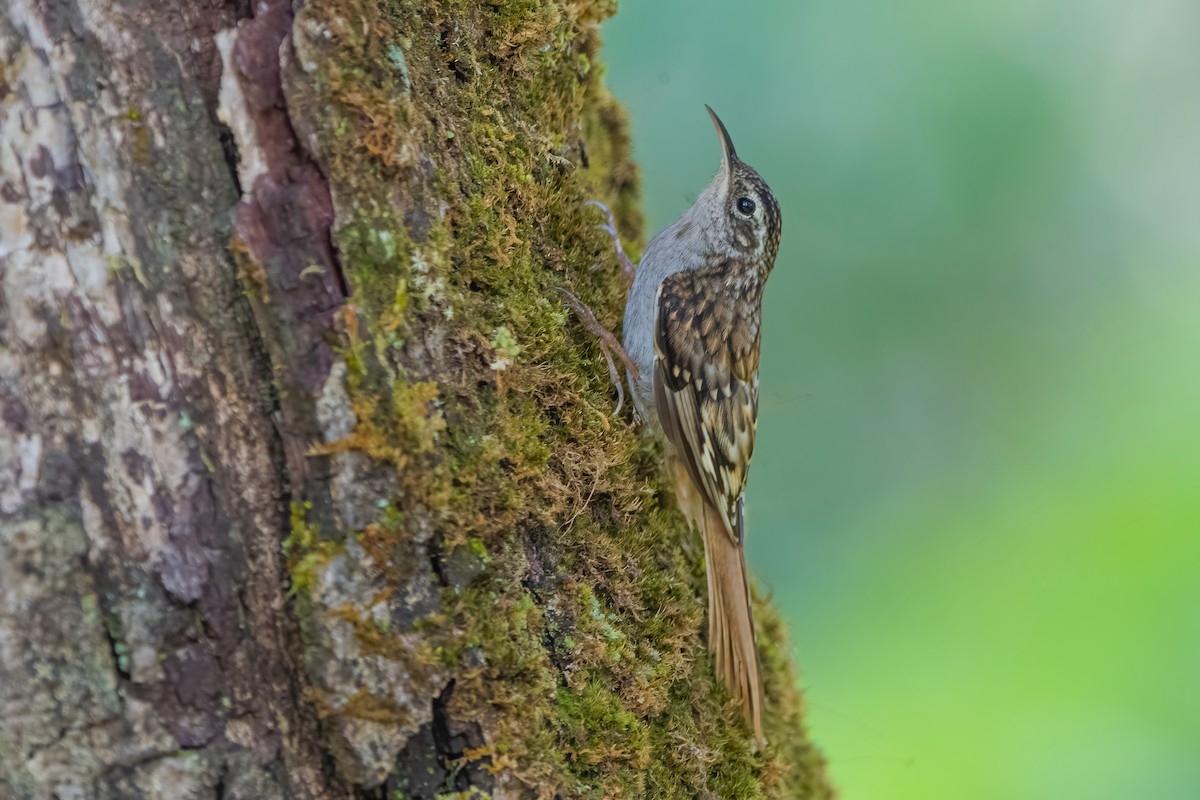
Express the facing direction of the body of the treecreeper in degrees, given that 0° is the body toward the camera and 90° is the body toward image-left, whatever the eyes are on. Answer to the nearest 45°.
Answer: approximately 90°
